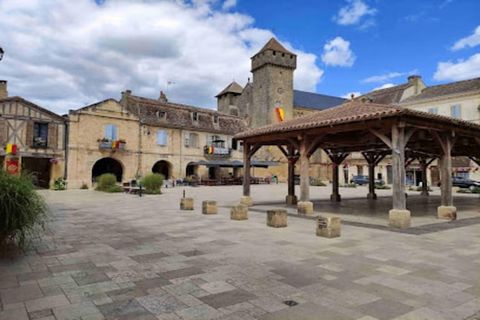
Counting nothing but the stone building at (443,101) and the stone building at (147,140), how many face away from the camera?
0

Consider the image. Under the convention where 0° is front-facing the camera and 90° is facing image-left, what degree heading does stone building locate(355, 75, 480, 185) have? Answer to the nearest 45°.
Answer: approximately 45°

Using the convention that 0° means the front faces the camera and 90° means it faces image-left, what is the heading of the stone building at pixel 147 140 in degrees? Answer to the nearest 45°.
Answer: approximately 315°

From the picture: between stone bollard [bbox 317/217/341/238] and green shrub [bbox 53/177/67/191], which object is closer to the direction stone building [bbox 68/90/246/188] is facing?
the stone bollard

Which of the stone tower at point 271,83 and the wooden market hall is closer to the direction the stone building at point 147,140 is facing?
the wooden market hall

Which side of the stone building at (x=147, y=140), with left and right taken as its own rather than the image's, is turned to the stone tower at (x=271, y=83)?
left

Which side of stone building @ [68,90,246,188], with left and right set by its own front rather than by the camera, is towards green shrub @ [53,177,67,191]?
right

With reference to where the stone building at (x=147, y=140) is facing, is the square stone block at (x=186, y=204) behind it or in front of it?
in front

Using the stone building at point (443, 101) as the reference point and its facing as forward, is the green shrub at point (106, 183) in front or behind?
in front
